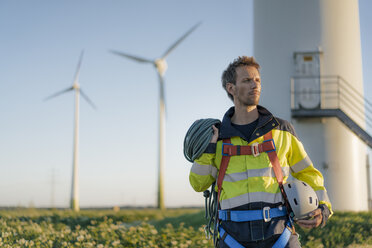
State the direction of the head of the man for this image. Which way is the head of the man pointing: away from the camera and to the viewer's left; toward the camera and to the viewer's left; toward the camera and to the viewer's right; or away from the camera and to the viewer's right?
toward the camera and to the viewer's right

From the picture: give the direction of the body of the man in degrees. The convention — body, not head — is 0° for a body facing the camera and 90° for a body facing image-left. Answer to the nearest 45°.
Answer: approximately 0°

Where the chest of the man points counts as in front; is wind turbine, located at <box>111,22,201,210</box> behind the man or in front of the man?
behind
